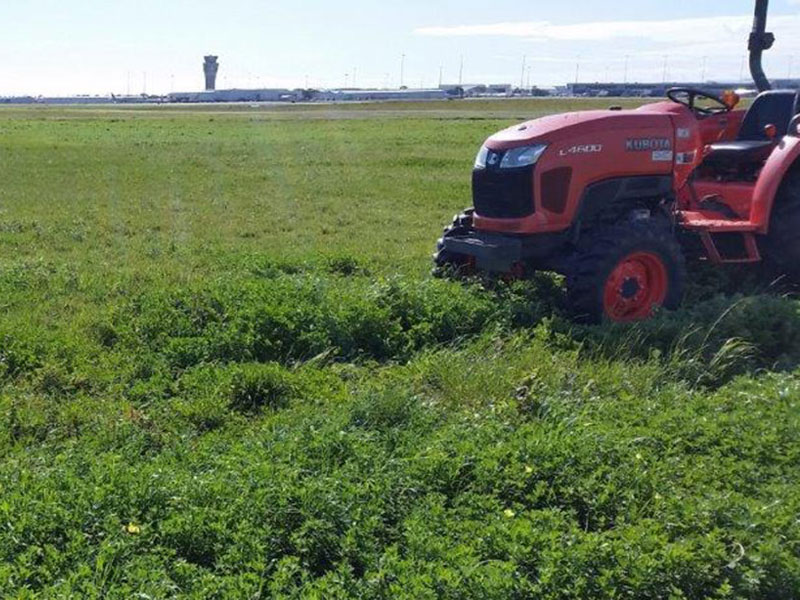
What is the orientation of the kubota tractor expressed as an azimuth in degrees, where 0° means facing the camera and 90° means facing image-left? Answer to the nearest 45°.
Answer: approximately 45°
